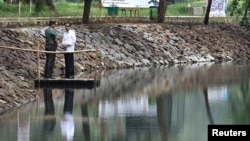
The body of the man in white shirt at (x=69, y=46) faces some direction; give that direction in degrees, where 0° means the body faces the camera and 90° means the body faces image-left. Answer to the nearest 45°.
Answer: approximately 45°
